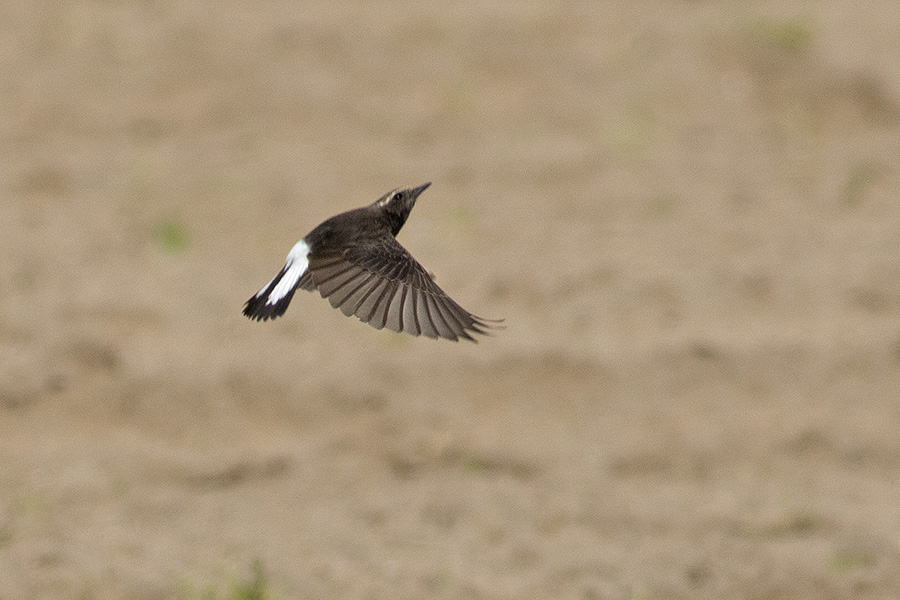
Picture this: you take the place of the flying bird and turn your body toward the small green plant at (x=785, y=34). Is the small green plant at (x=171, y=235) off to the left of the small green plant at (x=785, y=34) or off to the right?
left

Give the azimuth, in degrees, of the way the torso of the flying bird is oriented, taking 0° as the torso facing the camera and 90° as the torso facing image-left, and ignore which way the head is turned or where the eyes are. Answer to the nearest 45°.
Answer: approximately 270°

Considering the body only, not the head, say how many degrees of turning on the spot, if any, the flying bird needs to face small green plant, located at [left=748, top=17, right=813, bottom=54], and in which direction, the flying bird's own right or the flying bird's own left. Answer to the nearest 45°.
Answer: approximately 45° to the flying bird's own left

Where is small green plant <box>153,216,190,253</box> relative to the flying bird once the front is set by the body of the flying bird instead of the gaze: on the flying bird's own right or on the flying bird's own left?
on the flying bird's own left
